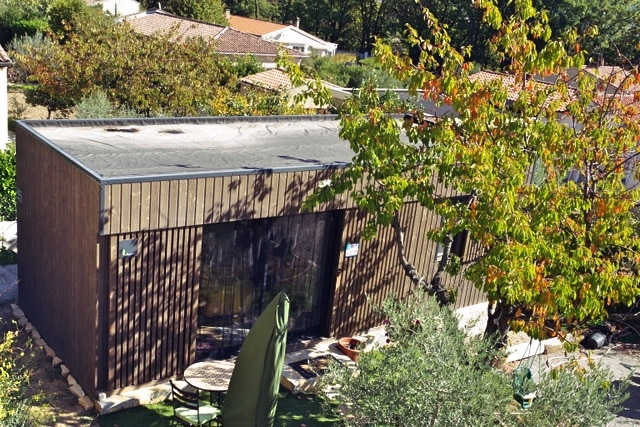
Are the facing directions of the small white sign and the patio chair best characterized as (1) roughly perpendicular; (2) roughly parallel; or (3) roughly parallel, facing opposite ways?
roughly perpendicular

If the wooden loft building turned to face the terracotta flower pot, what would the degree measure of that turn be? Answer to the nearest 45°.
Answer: approximately 45° to its left

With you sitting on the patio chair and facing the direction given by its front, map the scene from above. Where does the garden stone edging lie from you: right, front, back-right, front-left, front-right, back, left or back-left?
left

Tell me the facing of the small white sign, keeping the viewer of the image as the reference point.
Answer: facing the viewer and to the right of the viewer

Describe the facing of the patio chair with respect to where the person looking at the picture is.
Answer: facing away from the viewer and to the right of the viewer

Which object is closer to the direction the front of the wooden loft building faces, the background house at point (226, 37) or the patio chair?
the patio chair

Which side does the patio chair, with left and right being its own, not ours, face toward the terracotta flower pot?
front

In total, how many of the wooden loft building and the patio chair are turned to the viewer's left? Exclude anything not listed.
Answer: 0

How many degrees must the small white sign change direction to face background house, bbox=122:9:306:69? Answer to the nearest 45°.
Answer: approximately 135° to its left

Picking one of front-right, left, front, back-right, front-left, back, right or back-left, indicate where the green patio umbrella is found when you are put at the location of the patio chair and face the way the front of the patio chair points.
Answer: right

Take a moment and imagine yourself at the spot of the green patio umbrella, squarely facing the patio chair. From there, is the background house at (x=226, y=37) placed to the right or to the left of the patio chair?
right

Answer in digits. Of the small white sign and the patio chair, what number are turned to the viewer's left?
0
